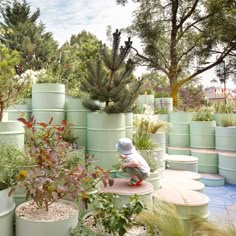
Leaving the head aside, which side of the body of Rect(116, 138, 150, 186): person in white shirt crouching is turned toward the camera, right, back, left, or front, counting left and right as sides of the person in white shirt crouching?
left

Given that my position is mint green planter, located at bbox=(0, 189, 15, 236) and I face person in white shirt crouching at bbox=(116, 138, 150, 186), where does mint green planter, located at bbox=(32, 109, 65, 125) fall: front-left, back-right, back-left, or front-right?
front-left

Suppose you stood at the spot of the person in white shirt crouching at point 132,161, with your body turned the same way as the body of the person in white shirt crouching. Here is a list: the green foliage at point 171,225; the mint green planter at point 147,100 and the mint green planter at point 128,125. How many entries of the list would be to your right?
2

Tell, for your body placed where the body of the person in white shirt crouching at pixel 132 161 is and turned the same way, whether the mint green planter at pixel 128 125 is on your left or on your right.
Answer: on your right

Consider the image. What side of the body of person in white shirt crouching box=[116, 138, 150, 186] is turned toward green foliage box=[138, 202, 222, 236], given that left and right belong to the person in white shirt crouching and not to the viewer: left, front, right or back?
left

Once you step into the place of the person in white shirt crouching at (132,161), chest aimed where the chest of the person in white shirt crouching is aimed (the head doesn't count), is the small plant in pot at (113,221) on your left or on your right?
on your left

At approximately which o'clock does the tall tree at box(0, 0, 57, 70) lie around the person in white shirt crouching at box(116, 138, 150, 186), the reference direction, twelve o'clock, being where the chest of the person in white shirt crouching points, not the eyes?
The tall tree is roughly at 2 o'clock from the person in white shirt crouching.

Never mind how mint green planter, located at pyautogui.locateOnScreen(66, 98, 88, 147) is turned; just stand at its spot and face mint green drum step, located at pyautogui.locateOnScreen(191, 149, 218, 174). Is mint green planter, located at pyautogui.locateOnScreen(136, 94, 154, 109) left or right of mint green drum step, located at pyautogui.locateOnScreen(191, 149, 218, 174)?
left

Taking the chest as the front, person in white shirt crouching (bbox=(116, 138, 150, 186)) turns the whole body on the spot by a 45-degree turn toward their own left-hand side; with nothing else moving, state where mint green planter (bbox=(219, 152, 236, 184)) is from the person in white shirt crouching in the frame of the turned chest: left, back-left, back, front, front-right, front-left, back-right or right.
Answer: back

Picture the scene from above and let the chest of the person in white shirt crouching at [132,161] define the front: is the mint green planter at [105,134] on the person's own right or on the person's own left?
on the person's own right

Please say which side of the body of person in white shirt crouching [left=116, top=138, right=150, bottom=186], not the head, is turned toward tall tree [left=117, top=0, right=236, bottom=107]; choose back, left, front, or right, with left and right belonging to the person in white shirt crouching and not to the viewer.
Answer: right
